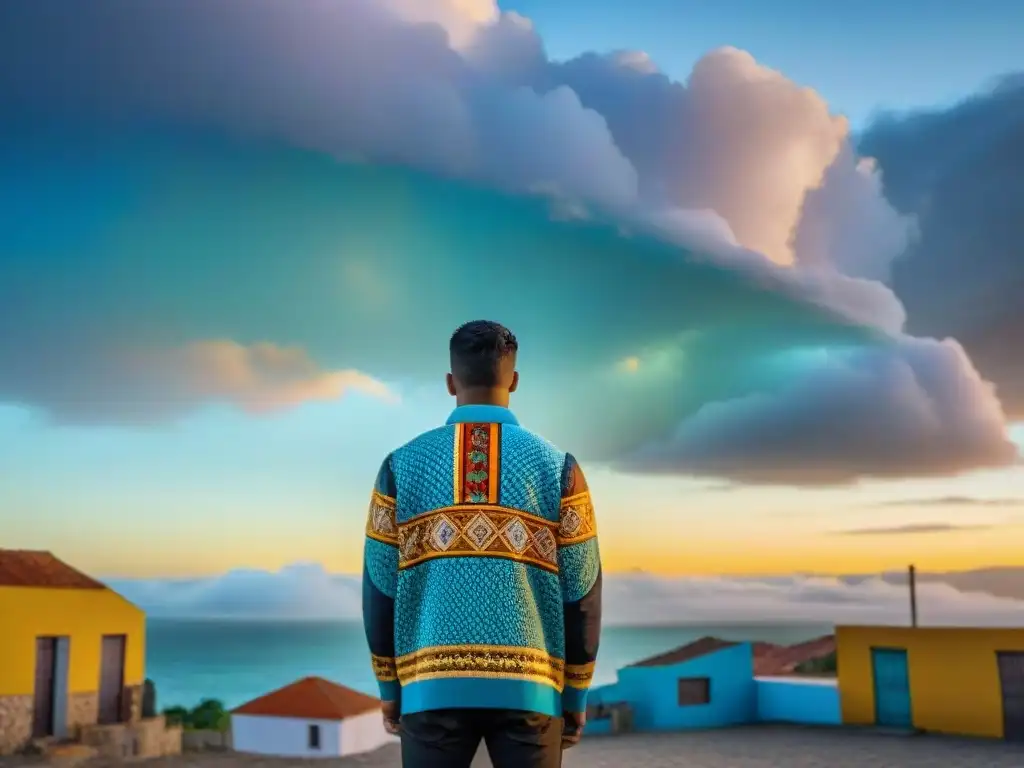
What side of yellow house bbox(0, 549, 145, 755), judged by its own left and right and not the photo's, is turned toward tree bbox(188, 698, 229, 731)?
left

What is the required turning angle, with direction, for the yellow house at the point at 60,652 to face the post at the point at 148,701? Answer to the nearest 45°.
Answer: approximately 90° to its left
